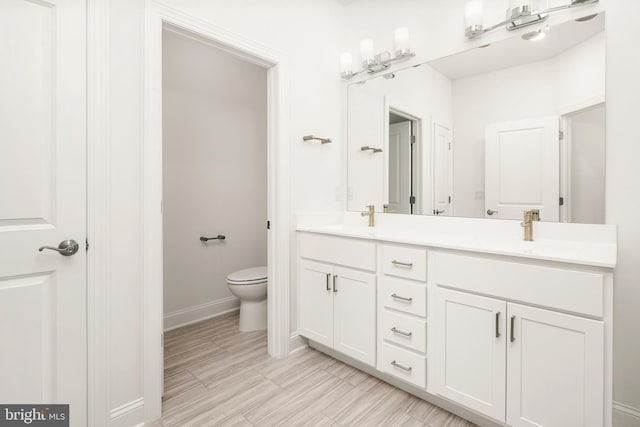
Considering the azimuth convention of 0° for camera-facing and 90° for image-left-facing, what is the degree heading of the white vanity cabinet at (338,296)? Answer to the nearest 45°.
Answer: approximately 45°

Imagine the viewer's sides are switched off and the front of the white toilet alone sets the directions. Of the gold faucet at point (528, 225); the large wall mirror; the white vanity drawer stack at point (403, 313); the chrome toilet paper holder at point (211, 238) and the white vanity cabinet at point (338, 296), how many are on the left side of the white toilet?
4

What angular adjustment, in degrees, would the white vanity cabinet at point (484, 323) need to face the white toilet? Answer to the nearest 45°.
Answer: approximately 45° to its right

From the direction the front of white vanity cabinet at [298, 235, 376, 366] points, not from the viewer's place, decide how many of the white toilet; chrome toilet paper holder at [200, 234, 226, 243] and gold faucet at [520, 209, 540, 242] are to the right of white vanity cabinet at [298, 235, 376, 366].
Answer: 2

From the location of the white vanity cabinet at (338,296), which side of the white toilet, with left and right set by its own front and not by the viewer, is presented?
left
